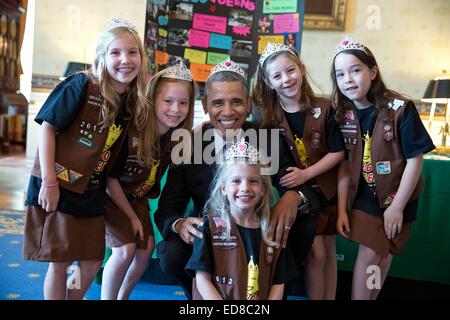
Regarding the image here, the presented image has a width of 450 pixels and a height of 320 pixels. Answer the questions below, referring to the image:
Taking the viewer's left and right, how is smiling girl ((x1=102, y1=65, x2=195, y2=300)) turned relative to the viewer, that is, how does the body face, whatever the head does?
facing the viewer and to the right of the viewer

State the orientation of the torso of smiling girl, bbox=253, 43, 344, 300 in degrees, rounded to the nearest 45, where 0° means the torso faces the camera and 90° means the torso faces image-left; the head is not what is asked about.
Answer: approximately 45°

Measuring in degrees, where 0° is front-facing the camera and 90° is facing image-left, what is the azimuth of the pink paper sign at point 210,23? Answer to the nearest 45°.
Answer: approximately 0°

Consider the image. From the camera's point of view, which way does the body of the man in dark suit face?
toward the camera

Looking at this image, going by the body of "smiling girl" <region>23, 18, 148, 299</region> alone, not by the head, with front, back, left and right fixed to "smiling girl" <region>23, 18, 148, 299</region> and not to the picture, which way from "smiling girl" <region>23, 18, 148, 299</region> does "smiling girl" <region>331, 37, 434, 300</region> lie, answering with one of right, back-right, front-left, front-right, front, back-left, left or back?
front-left

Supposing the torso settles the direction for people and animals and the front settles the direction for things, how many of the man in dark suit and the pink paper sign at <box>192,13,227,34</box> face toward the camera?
2

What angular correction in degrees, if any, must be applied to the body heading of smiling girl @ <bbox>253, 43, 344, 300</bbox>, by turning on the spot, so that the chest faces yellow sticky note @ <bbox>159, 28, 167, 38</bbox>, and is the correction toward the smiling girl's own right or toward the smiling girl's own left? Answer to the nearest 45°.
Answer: approximately 90° to the smiling girl's own right

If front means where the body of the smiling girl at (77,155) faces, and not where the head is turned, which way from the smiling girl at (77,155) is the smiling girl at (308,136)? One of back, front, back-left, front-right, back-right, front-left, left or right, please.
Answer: front-left

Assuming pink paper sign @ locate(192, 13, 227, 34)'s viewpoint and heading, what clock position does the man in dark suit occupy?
The man in dark suit is roughly at 12 o'clock from the pink paper sign.

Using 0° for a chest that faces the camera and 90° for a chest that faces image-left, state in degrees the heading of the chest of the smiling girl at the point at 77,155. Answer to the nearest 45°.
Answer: approximately 315°

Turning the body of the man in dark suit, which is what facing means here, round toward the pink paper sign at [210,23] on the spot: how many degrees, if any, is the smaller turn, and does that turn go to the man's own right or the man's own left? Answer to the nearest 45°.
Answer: approximately 180°
